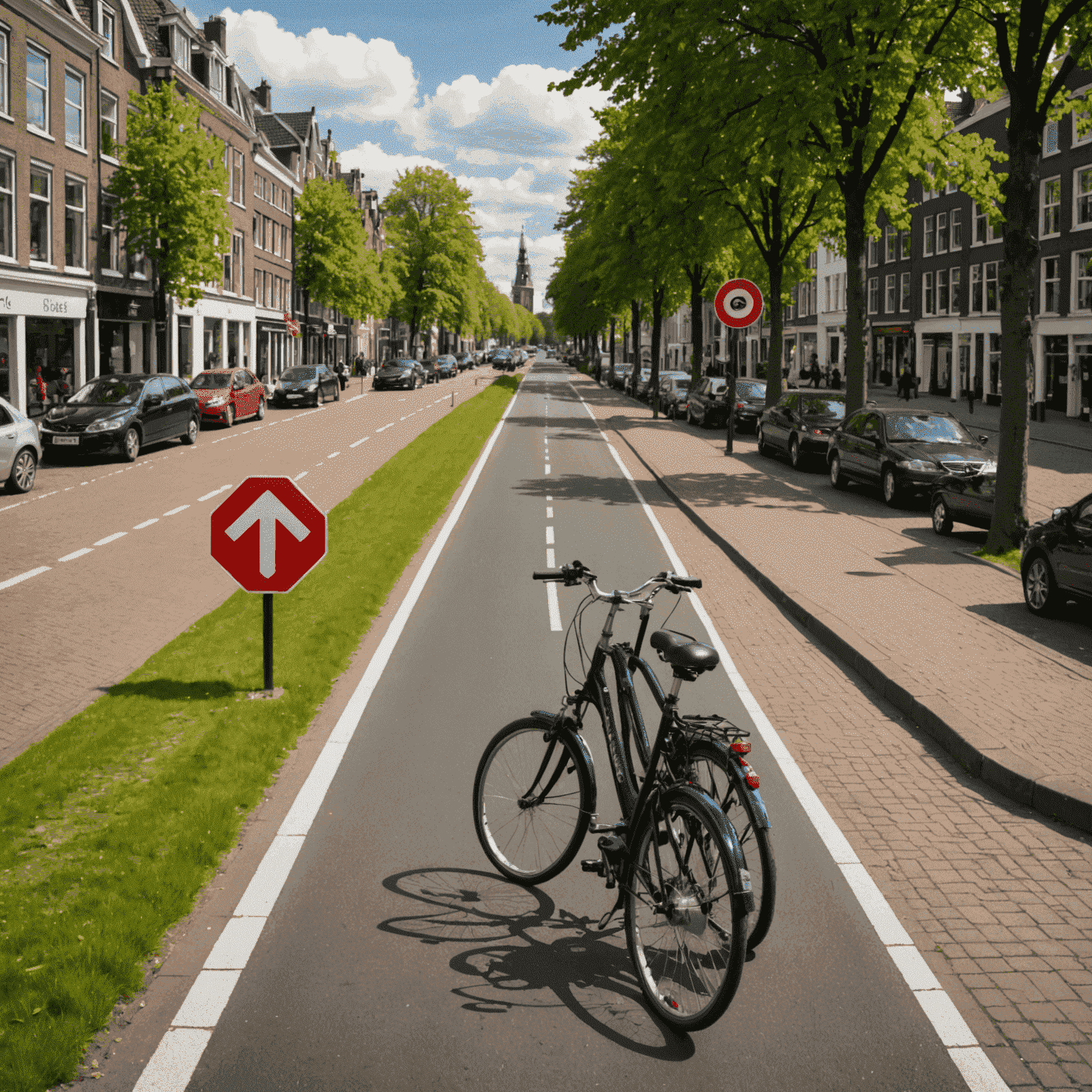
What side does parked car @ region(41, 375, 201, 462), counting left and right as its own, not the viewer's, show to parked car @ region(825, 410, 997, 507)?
left

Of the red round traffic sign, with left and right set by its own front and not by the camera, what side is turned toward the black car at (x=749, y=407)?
back

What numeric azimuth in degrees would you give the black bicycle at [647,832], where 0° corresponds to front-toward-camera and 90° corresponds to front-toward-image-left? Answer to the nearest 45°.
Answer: approximately 135°

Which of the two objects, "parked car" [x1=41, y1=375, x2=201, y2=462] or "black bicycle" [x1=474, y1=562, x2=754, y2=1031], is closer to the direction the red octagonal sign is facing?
the black bicycle

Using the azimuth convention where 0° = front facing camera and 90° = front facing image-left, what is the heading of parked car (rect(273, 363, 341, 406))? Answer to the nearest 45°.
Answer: approximately 45°

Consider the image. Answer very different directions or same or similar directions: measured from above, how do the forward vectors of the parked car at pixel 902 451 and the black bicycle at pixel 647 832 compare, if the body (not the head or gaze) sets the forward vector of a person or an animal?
very different directions

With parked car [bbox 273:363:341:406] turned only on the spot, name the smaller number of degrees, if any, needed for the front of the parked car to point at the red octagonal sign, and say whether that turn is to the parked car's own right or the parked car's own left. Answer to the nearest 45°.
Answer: approximately 45° to the parked car's own left

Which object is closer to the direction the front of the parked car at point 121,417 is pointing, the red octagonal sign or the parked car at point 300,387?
the red octagonal sign

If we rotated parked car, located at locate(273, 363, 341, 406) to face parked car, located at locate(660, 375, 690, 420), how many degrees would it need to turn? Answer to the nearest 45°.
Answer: approximately 135° to its left

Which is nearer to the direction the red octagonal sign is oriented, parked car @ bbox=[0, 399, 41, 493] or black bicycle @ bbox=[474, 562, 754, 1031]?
the black bicycle

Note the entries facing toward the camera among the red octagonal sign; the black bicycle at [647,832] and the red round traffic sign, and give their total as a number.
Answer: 2

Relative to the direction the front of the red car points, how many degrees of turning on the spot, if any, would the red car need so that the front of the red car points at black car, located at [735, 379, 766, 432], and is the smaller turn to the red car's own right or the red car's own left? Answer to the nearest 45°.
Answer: approximately 135° to the red car's own left

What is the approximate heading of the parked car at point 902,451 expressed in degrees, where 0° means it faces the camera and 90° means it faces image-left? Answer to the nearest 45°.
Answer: approximately 315°

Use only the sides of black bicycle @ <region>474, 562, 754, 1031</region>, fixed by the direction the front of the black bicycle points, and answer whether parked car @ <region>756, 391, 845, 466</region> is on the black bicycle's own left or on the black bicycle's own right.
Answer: on the black bicycle's own right

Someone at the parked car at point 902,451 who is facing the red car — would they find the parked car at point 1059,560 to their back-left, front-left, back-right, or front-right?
back-left
